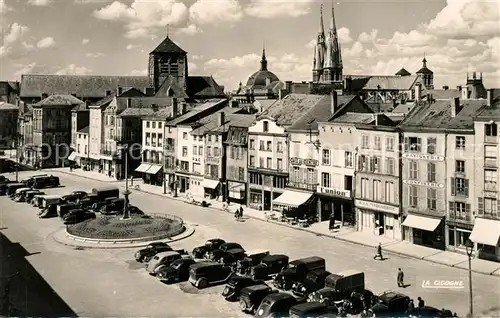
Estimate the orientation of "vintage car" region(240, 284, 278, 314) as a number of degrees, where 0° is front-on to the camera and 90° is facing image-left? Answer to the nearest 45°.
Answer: approximately 45°

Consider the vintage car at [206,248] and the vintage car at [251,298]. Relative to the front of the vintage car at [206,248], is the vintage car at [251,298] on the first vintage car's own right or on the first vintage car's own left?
on the first vintage car's own left

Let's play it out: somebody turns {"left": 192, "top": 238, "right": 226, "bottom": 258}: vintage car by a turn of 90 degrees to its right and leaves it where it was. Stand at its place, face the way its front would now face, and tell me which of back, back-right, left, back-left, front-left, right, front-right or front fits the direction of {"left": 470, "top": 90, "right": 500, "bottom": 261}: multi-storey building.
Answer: back-right

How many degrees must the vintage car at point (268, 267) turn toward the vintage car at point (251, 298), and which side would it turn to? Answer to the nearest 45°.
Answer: approximately 45° to its left

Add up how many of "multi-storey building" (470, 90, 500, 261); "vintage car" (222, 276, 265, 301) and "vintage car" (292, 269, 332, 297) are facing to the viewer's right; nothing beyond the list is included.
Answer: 0

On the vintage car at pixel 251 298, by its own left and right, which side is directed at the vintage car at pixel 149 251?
right

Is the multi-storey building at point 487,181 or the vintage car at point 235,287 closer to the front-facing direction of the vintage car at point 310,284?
the vintage car

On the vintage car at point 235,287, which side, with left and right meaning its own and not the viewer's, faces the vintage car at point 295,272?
back

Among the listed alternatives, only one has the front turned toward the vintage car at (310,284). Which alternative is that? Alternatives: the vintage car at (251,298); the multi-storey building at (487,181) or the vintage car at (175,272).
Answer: the multi-storey building

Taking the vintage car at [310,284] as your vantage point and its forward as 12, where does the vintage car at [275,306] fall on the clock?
the vintage car at [275,306] is roughly at 11 o'clock from the vintage car at [310,284].

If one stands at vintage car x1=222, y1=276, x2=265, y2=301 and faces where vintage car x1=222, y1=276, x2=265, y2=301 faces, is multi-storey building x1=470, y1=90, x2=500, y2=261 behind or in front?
behind

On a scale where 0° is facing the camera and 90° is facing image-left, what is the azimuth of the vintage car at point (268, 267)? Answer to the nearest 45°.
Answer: approximately 45°

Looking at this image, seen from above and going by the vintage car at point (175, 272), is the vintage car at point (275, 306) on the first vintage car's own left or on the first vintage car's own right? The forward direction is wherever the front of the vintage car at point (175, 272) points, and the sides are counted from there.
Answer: on the first vintage car's own left

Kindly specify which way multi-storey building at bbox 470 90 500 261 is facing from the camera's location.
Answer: facing the viewer and to the left of the viewer
